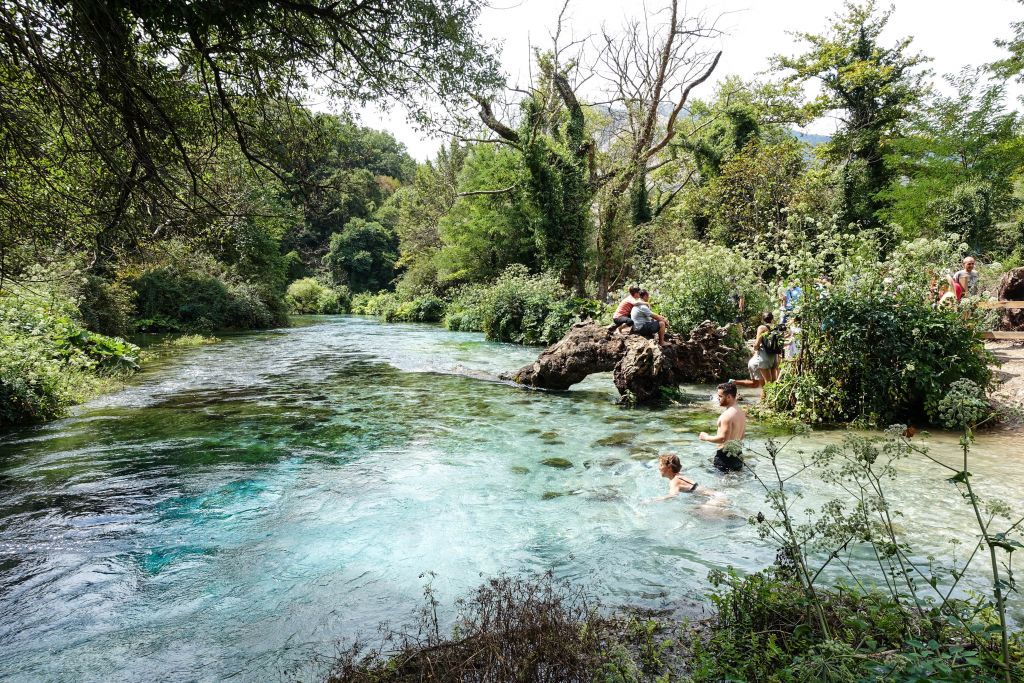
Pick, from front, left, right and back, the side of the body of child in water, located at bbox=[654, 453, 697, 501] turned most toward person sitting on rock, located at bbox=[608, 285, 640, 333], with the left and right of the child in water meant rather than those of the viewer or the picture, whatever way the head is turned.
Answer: right

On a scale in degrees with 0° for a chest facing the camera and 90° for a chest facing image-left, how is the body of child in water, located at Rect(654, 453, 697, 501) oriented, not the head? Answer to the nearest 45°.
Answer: approximately 90°

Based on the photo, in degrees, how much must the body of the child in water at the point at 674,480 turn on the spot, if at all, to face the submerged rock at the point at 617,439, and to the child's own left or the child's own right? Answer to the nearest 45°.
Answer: approximately 90° to the child's own right
